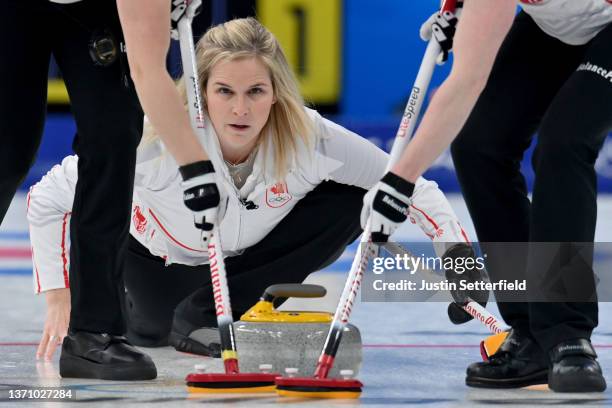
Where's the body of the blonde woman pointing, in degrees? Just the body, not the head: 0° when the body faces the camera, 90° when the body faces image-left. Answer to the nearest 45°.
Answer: approximately 0°

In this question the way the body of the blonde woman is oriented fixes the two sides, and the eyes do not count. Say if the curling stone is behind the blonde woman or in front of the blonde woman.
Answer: in front
